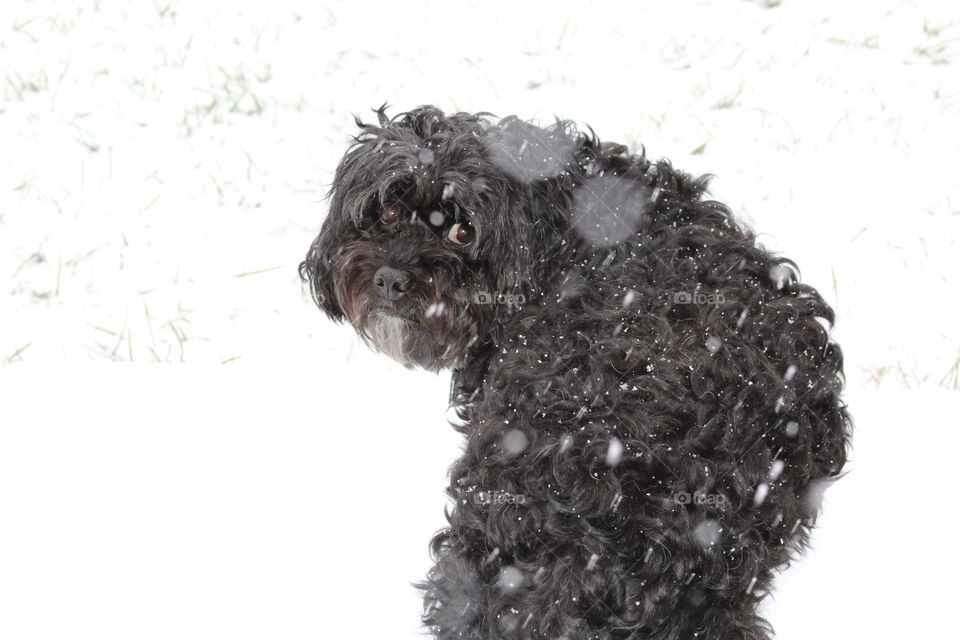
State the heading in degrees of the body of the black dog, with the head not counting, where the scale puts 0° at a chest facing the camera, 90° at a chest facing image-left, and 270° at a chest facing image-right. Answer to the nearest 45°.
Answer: approximately 90°
